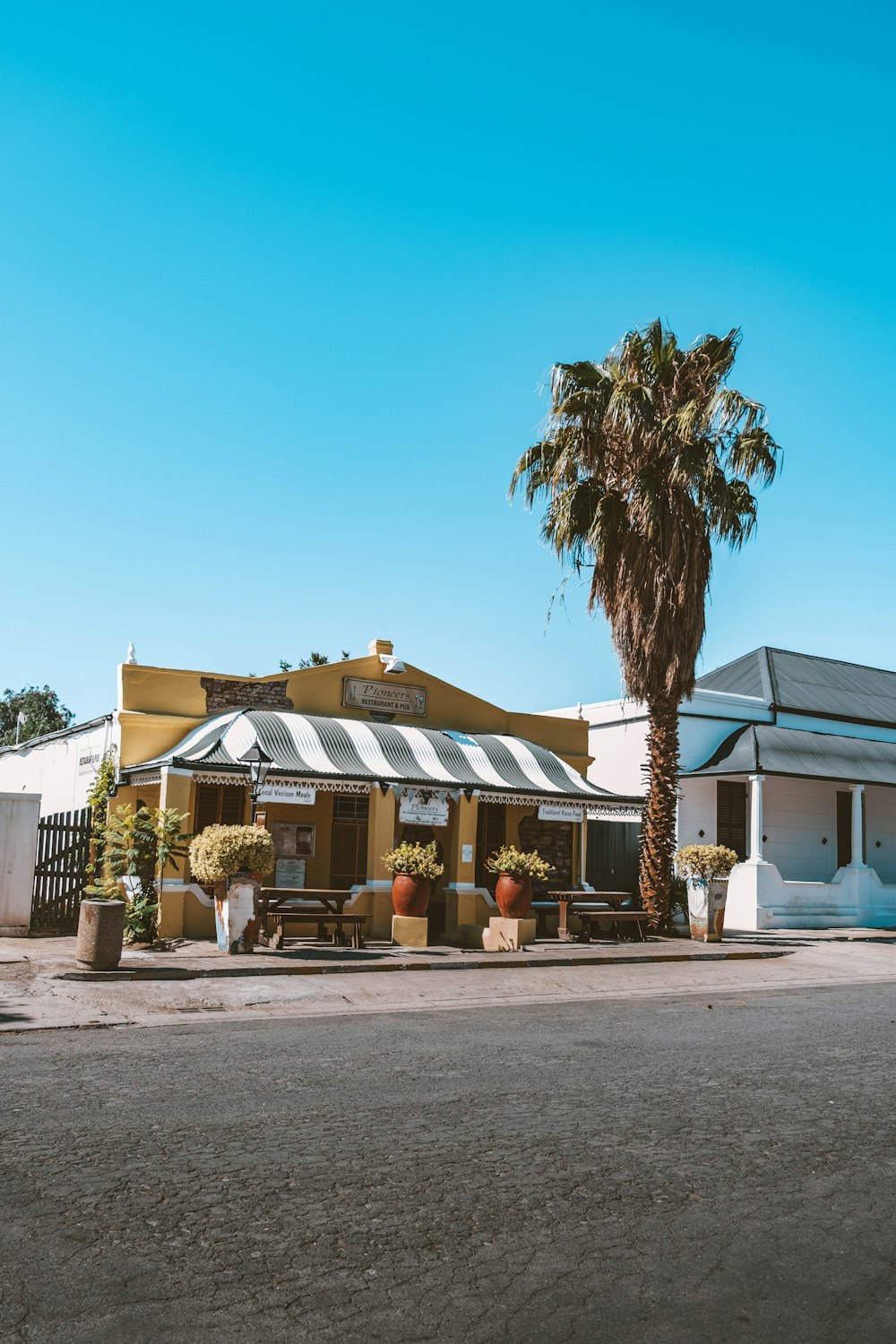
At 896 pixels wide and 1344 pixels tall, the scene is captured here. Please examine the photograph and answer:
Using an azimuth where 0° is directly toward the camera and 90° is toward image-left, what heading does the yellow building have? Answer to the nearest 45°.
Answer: approximately 315°

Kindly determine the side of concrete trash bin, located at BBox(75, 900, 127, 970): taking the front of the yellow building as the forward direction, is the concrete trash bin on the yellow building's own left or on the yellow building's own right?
on the yellow building's own right

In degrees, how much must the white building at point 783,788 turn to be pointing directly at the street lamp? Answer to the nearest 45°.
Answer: approximately 90° to its right

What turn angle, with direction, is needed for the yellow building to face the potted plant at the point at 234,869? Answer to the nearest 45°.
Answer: approximately 45° to its right

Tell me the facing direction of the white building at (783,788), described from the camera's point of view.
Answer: facing the viewer and to the right of the viewer

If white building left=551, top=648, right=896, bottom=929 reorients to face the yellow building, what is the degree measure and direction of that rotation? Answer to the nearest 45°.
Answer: approximately 90° to its right

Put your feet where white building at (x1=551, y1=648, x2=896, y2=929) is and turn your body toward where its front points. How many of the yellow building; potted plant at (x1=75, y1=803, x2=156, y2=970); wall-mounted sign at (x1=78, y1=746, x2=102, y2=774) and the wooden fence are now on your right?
4

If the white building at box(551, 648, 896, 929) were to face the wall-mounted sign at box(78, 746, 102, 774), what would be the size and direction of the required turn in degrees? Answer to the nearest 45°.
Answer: approximately 90° to its right

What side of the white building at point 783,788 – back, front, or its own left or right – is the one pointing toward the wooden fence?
right

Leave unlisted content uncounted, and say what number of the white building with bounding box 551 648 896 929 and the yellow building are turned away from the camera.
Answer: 0

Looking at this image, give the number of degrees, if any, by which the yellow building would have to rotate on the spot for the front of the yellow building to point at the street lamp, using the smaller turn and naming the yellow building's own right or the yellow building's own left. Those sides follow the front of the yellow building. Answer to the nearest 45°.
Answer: approximately 45° to the yellow building's own right

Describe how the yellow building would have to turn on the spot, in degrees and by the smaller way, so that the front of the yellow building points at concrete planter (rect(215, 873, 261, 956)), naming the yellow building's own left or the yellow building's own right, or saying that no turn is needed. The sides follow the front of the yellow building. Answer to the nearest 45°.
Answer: approximately 45° to the yellow building's own right
